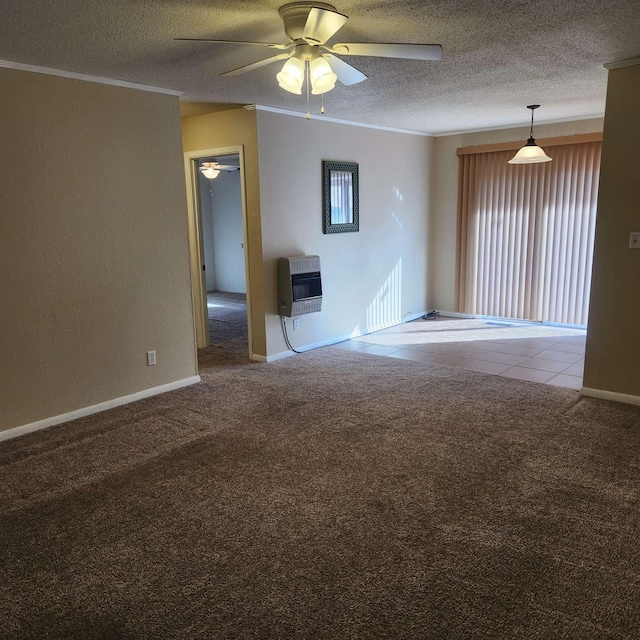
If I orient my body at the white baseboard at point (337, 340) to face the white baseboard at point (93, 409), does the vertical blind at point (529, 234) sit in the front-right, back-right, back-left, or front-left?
back-left

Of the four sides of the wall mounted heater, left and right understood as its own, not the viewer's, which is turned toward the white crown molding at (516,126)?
left

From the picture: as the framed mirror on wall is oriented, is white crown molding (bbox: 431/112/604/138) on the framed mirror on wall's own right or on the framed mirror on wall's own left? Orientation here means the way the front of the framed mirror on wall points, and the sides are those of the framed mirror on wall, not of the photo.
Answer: on the framed mirror on wall's own left

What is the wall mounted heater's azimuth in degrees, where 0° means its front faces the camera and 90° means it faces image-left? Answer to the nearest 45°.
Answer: approximately 315°

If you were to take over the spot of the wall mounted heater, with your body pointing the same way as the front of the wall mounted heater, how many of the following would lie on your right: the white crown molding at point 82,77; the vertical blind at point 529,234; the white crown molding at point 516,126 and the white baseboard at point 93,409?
2

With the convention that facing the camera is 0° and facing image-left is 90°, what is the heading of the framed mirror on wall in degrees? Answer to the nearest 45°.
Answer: approximately 315°

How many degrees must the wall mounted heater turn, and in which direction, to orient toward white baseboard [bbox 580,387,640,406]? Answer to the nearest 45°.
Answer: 0° — it already faces it
